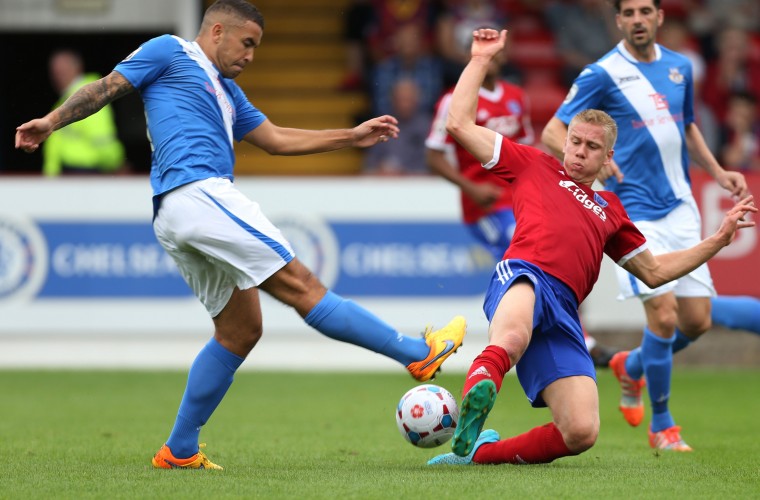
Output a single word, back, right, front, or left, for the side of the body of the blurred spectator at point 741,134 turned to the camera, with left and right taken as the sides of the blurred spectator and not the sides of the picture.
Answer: front

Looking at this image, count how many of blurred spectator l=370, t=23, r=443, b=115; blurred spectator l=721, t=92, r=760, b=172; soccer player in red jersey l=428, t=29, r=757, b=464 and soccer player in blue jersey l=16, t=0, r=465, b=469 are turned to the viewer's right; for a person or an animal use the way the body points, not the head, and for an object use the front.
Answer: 1

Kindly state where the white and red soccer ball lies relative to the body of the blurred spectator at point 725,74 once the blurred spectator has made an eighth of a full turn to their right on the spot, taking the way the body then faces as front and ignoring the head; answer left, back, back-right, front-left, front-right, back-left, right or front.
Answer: front-left

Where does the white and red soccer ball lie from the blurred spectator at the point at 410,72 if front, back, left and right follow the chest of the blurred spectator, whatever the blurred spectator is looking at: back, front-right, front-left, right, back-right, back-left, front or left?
front

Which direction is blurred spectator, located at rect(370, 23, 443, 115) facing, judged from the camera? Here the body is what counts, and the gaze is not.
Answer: toward the camera

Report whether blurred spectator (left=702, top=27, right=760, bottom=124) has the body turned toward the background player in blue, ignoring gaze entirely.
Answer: yes

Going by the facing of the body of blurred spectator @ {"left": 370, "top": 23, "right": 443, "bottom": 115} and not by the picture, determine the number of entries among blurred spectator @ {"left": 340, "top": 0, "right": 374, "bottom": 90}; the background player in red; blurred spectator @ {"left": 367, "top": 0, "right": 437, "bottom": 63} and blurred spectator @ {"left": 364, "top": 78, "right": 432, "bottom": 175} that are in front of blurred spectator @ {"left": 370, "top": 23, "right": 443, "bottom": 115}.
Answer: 2

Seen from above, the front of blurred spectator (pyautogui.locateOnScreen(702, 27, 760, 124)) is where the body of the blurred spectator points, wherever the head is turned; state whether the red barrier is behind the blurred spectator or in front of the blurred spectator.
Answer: in front

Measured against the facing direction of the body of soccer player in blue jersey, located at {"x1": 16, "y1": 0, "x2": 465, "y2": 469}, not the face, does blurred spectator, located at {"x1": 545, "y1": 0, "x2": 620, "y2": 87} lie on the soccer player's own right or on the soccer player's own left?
on the soccer player's own left

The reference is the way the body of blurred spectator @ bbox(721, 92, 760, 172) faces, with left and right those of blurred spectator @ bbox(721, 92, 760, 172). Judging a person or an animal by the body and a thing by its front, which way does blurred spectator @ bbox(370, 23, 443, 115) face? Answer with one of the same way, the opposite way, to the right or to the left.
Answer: the same way

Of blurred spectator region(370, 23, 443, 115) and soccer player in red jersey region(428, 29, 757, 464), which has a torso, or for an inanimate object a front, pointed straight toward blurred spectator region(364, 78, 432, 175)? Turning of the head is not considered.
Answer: blurred spectator region(370, 23, 443, 115)

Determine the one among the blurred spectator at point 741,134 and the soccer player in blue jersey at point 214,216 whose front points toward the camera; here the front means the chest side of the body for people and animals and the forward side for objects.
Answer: the blurred spectator

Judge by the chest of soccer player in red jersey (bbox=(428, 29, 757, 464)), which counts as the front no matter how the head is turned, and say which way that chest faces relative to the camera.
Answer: toward the camera

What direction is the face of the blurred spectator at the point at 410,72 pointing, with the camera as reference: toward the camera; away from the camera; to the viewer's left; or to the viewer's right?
toward the camera

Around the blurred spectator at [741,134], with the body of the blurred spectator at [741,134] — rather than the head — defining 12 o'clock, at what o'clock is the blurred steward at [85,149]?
the blurred steward at [85,149] is roughly at 2 o'clock from the blurred spectator at [741,134].

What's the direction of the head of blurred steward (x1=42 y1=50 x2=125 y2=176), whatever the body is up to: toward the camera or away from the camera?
toward the camera

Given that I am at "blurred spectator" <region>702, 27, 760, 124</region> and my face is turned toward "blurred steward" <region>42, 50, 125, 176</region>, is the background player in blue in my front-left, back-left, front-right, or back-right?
front-left

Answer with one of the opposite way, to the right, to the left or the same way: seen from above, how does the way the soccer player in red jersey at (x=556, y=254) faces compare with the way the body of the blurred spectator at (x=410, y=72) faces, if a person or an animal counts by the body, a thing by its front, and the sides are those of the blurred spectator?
the same way
